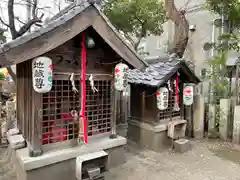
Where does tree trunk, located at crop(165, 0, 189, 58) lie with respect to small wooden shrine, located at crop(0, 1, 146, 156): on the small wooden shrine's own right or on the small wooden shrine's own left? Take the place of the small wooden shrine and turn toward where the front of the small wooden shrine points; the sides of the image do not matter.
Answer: on the small wooden shrine's own left

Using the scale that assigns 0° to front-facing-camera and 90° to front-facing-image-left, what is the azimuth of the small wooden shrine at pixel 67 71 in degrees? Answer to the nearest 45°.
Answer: approximately 315°

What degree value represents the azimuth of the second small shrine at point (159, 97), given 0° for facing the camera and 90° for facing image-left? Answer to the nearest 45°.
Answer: approximately 315°

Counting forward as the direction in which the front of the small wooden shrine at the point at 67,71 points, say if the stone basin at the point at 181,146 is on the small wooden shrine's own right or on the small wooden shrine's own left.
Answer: on the small wooden shrine's own left
